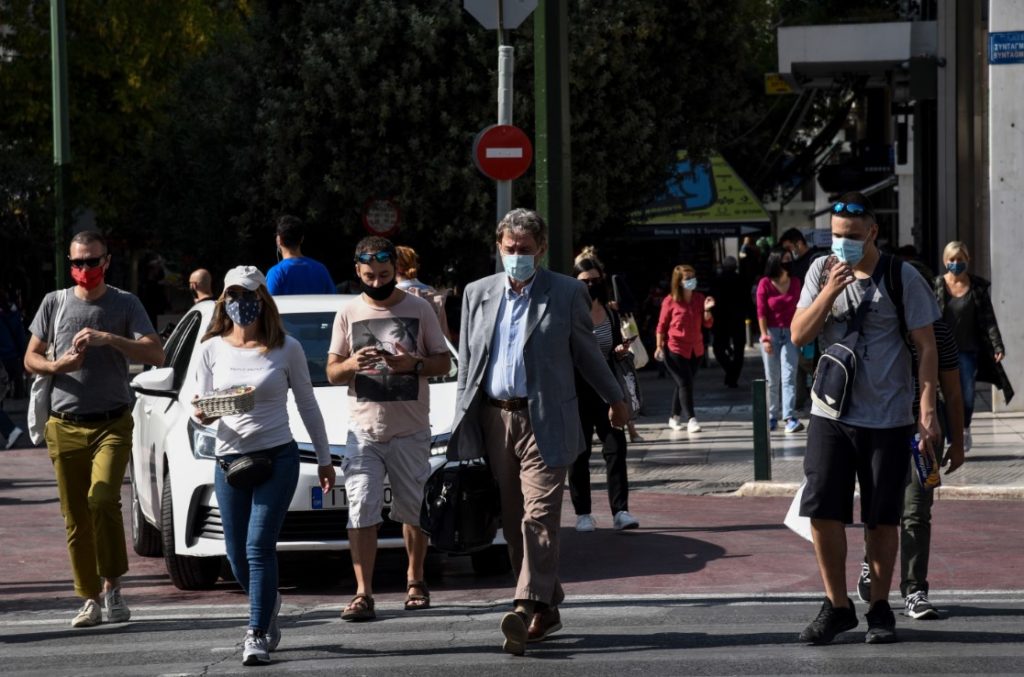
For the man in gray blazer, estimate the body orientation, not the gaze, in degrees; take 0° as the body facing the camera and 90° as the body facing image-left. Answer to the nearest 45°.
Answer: approximately 0°

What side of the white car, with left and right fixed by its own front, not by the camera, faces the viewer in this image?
front

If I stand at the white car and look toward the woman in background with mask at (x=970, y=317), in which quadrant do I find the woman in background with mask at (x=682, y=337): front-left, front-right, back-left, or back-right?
front-left

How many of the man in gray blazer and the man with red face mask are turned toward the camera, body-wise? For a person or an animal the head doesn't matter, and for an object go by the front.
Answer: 2

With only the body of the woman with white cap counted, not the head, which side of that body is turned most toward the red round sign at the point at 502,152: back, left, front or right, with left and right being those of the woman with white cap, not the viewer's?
back

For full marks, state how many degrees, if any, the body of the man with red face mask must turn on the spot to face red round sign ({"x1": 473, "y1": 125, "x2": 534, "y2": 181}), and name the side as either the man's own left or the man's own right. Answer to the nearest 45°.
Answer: approximately 135° to the man's own left

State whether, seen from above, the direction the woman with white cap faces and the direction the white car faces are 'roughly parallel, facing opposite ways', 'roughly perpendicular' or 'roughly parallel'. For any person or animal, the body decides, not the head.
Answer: roughly parallel

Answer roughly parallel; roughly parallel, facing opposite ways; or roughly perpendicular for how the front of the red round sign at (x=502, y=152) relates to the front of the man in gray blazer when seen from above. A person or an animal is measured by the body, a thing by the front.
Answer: roughly parallel

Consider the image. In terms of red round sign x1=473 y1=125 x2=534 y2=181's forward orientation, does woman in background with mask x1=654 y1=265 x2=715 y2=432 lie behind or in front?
behind

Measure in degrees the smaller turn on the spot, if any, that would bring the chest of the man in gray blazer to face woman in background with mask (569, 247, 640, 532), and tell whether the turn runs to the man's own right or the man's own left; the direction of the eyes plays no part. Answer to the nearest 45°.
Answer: approximately 180°

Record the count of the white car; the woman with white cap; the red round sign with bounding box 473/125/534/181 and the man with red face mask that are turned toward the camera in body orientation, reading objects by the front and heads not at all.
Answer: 4

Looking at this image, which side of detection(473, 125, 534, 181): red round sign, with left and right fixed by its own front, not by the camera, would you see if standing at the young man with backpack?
front

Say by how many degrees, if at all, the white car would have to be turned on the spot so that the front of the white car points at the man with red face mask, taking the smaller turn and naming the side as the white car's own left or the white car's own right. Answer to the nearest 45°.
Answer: approximately 45° to the white car's own right

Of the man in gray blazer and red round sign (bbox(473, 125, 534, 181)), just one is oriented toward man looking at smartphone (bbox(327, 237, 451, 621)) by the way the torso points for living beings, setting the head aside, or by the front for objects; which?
the red round sign

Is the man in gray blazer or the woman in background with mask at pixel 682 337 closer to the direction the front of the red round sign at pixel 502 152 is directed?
the man in gray blazer
